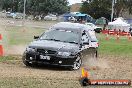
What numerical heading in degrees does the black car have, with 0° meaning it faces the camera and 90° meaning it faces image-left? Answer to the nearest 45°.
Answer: approximately 45°
